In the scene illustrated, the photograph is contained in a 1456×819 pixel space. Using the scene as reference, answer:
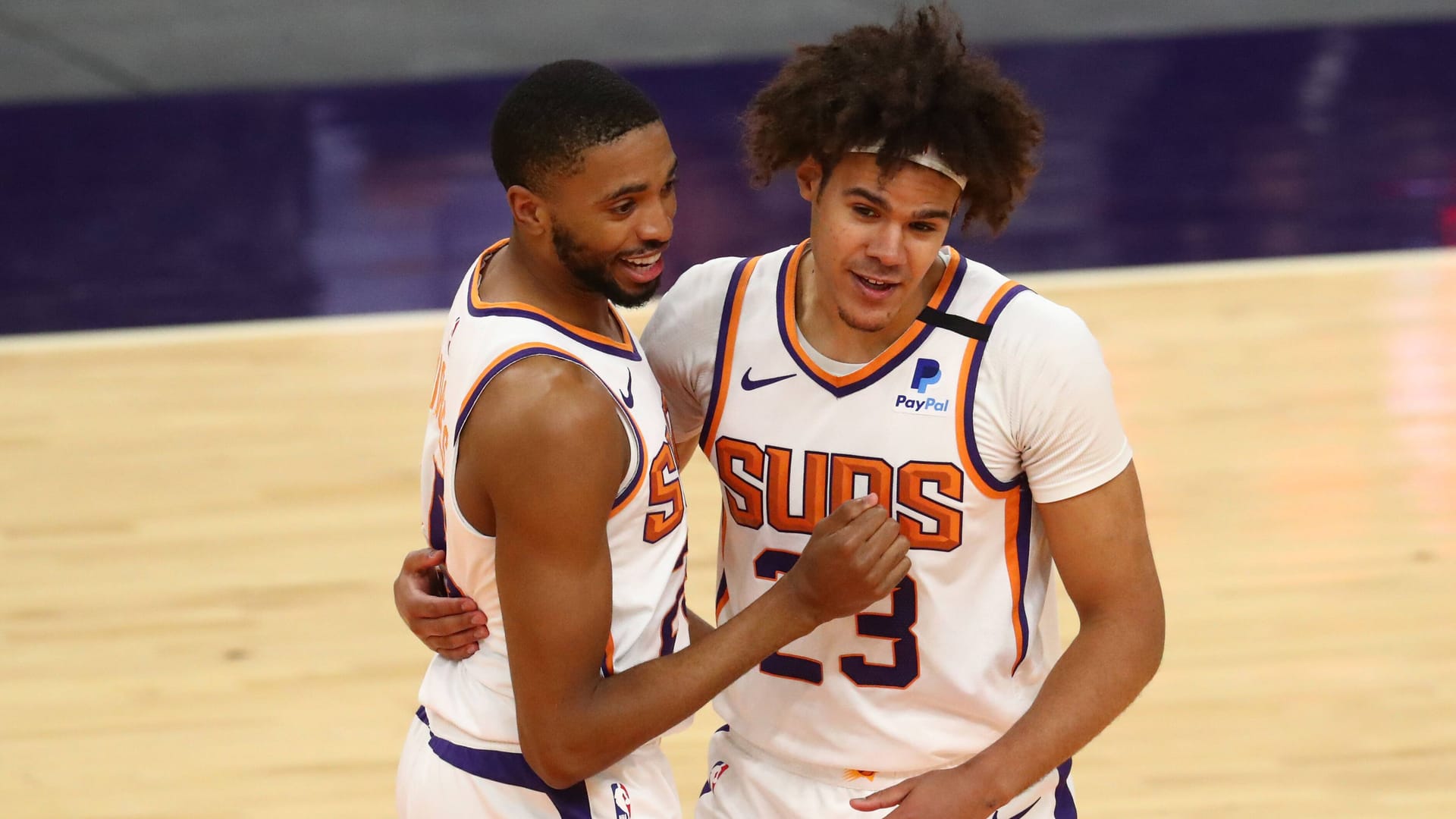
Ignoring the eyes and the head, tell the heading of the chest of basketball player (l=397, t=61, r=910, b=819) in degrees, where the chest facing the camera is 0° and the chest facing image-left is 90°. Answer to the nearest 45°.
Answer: approximately 270°

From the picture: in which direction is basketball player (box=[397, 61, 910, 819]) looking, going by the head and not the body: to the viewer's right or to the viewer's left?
to the viewer's right
